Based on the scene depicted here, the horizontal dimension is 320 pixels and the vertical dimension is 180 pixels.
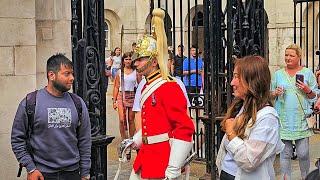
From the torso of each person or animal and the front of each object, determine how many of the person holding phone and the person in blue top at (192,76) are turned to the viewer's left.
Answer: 0

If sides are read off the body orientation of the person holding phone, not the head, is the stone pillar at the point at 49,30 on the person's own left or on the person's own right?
on the person's own right

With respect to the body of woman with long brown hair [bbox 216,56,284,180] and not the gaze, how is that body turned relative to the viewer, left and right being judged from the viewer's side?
facing to the left of the viewer

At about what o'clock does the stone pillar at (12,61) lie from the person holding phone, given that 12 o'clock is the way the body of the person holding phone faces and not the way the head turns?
The stone pillar is roughly at 2 o'clock from the person holding phone.

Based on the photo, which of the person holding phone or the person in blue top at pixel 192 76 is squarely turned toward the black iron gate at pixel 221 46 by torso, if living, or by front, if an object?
the person in blue top

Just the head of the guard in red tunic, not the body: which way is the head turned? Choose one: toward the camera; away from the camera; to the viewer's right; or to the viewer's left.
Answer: to the viewer's left

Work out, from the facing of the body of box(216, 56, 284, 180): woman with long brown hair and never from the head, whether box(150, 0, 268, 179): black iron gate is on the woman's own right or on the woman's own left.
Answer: on the woman's own right

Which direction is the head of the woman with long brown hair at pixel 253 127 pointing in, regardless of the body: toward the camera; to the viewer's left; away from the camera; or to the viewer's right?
to the viewer's left

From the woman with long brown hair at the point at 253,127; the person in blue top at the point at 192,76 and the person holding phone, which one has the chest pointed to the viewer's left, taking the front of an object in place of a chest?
the woman with long brown hair

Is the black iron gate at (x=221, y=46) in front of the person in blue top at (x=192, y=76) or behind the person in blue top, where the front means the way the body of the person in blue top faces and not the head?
in front
